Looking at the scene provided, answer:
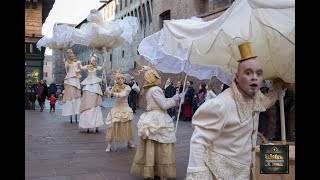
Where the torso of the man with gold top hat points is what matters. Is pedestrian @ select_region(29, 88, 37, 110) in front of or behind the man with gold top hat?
behind

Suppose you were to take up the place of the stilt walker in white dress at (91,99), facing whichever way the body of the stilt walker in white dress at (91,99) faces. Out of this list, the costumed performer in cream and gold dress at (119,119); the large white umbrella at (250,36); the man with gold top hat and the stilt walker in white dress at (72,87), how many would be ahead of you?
3

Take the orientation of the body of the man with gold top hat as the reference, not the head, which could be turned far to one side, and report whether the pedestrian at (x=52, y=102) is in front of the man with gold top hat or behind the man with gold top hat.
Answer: behind
